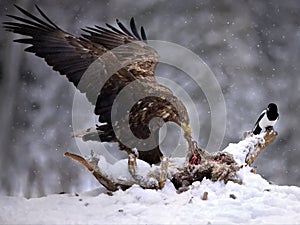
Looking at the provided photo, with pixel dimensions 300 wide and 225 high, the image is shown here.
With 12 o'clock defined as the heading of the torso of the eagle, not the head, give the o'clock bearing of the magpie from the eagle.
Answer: The magpie is roughly at 11 o'clock from the eagle.

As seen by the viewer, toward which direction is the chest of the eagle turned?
to the viewer's right
